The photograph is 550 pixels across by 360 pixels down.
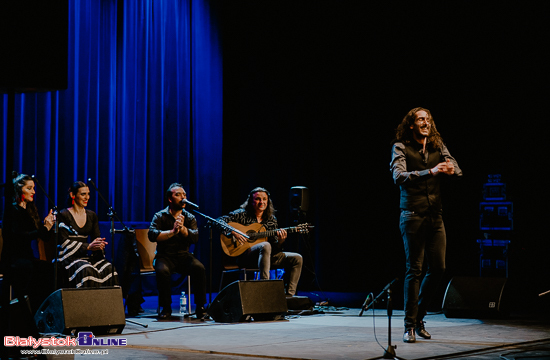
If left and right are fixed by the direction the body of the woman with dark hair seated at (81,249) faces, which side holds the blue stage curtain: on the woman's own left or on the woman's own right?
on the woman's own left

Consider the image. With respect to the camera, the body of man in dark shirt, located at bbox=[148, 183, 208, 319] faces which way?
toward the camera

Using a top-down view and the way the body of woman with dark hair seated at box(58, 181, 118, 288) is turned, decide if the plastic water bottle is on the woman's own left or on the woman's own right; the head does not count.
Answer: on the woman's own left

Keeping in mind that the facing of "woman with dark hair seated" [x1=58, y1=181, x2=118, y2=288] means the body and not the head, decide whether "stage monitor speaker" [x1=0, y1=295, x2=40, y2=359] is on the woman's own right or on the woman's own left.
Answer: on the woman's own right

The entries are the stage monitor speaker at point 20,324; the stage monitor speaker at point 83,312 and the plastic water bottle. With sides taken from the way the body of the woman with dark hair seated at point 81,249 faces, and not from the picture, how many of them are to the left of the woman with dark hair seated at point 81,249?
1

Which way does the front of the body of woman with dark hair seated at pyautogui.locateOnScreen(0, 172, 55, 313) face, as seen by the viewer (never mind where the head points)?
to the viewer's right

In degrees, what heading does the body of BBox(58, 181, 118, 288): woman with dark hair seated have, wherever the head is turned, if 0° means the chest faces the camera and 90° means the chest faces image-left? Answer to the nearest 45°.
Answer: approximately 315°

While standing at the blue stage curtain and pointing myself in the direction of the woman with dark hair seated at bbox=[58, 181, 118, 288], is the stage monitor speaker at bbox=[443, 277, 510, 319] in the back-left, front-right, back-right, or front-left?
front-left

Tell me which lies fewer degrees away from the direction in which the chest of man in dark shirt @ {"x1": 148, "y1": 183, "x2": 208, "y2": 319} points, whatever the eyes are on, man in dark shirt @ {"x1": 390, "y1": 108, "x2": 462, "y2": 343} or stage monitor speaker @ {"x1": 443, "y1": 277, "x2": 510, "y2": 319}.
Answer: the man in dark shirt

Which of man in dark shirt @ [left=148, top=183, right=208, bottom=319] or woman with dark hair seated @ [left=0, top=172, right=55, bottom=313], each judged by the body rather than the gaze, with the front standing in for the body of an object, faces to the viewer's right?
the woman with dark hair seated

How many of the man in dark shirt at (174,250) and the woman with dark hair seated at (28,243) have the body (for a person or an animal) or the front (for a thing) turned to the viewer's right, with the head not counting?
1

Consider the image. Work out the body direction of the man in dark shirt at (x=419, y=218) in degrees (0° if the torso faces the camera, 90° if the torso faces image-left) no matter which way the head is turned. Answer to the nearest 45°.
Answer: approximately 315°

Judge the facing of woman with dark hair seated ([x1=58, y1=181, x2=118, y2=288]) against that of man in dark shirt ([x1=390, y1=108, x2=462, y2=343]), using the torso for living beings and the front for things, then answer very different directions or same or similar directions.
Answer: same or similar directions

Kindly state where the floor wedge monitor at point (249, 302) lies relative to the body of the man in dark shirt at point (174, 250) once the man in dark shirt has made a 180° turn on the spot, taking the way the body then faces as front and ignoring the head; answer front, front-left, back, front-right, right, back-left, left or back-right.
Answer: back-right

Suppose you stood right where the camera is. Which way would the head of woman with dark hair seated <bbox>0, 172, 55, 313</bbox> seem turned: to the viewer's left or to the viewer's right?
to the viewer's right
